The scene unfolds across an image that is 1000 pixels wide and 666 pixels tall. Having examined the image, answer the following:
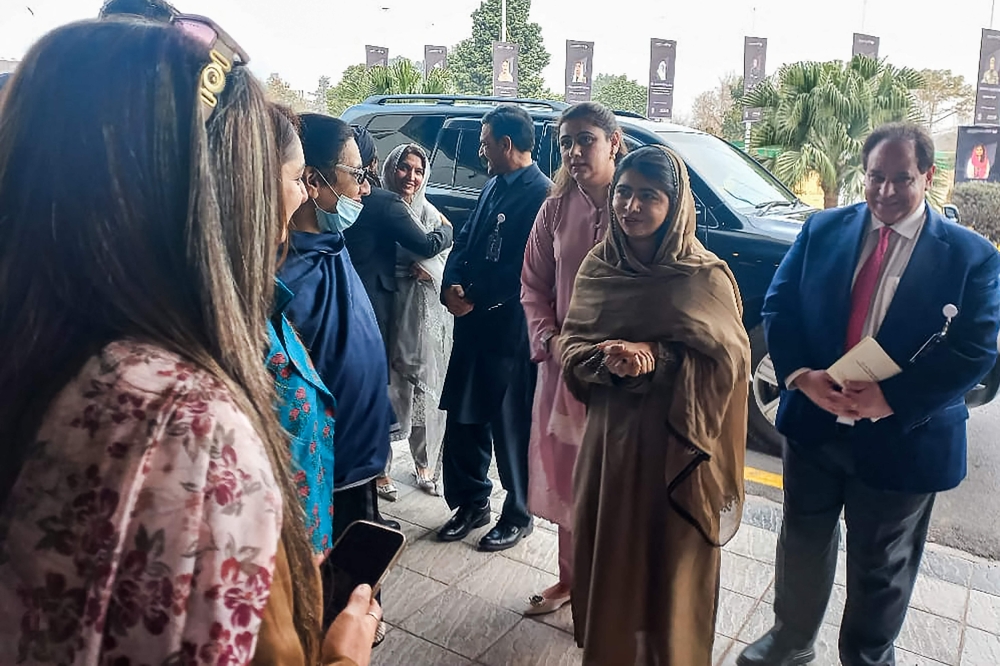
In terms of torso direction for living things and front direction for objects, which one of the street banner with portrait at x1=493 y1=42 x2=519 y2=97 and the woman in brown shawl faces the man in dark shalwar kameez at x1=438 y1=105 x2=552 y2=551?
the street banner with portrait

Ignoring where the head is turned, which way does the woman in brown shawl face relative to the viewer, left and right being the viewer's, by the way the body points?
facing the viewer and to the left of the viewer

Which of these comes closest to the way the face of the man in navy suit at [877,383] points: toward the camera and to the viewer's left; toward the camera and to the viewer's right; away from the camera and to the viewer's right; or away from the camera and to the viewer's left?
toward the camera and to the viewer's left

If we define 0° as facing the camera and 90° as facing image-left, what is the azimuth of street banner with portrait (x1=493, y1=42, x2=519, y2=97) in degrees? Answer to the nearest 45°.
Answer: approximately 0°

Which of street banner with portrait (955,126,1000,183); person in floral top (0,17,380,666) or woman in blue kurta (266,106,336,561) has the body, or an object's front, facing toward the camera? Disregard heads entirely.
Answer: the street banner with portrait

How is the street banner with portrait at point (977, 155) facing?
toward the camera

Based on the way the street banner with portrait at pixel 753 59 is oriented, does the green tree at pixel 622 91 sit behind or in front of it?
behind

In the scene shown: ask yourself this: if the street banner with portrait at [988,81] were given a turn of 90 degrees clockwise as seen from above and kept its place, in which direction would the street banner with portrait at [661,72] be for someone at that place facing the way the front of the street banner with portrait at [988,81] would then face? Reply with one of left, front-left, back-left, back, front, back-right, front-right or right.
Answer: front

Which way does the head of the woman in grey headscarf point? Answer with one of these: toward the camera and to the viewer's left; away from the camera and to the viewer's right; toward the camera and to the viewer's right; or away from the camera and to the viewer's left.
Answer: toward the camera and to the viewer's left

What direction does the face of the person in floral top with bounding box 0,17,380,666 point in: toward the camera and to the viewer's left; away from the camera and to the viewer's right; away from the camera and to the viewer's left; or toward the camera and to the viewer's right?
away from the camera and to the viewer's right

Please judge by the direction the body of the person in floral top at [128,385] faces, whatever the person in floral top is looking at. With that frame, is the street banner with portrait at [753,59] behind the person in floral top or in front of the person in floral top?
in front

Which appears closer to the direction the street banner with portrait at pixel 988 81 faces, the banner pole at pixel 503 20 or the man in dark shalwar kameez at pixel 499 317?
the man in dark shalwar kameez

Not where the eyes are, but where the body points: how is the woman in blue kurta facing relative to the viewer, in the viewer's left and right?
facing to the right of the viewer

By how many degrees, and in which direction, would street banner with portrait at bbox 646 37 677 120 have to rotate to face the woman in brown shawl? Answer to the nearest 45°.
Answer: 0° — it already faces them

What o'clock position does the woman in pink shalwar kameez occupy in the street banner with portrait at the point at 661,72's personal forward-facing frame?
The woman in pink shalwar kameez is roughly at 12 o'clock from the street banner with portrait.

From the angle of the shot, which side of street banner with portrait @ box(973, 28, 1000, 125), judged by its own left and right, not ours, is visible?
front
